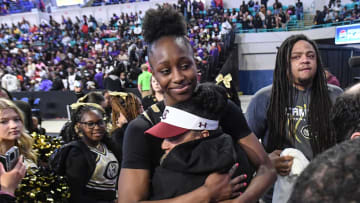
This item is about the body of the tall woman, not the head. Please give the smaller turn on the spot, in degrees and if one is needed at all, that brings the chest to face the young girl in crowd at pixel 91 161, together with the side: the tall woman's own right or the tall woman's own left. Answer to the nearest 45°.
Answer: approximately 135° to the tall woman's own right

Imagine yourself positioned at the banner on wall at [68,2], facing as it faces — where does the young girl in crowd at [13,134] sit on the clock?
The young girl in crowd is roughly at 12 o'clock from the banner on wall.

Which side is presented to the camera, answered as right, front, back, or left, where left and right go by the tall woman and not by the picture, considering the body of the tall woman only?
front

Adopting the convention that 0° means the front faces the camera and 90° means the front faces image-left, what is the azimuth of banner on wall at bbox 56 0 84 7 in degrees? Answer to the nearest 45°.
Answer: approximately 0°

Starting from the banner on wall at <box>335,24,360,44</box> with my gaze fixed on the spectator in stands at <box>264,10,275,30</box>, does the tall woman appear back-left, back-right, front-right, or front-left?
back-left

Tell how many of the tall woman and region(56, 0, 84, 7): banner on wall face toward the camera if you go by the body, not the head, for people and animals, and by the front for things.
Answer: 2

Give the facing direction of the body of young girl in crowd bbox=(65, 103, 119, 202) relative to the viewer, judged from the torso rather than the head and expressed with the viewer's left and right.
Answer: facing the viewer and to the right of the viewer

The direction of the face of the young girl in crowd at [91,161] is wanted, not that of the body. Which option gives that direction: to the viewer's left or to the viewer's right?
to the viewer's right

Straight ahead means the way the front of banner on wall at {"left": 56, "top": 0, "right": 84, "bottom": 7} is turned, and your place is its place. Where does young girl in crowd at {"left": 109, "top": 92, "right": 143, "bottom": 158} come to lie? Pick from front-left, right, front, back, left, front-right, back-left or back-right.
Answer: front

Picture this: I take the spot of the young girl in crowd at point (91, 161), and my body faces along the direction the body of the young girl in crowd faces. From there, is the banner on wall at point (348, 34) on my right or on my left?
on my left

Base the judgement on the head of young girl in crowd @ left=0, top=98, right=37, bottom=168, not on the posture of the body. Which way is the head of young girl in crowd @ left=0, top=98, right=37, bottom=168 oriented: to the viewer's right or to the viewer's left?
to the viewer's right
